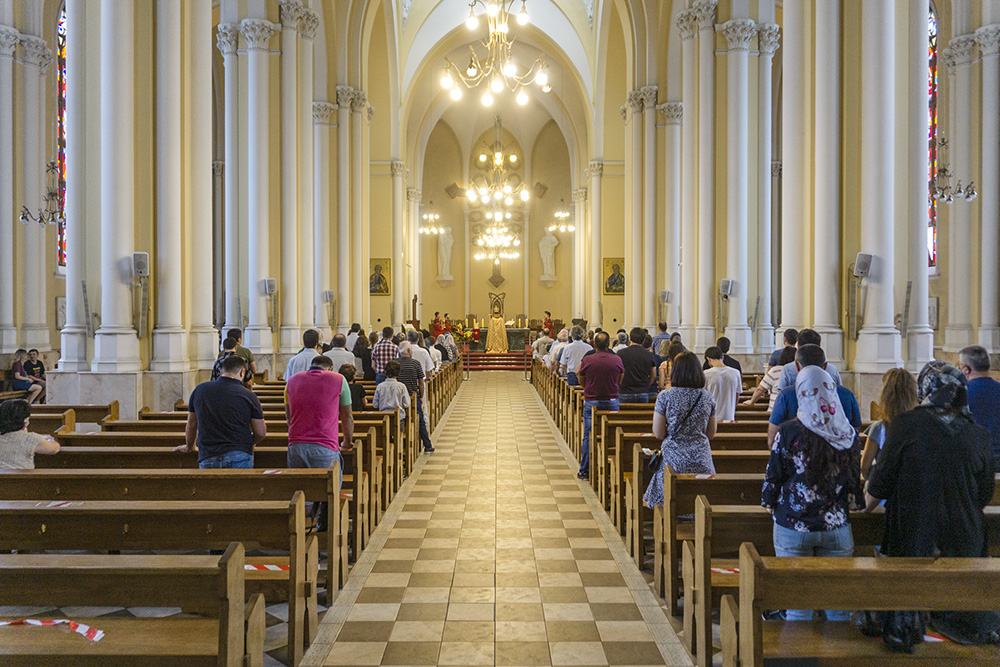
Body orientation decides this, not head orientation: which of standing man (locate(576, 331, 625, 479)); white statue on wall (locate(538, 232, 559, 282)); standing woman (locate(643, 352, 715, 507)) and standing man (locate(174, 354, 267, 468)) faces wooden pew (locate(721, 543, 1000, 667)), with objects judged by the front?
the white statue on wall

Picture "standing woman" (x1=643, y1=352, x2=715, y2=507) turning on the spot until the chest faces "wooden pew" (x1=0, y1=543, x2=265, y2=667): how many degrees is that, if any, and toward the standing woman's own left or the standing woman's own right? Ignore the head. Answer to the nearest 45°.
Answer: approximately 135° to the standing woman's own left

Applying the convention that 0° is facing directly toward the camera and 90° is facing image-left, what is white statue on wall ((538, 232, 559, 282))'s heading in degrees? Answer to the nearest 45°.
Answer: approximately 0°

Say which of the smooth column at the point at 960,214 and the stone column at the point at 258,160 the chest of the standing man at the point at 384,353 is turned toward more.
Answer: the stone column

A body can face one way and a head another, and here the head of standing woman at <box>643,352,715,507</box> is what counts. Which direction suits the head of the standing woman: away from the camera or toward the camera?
away from the camera

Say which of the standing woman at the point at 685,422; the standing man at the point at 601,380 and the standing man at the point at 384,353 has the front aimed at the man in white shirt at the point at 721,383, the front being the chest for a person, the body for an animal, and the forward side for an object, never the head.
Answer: the standing woman

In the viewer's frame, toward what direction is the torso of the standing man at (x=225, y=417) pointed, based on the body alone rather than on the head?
away from the camera

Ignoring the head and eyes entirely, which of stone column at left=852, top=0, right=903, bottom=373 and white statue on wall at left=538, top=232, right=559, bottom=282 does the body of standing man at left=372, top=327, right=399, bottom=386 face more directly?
the white statue on wall

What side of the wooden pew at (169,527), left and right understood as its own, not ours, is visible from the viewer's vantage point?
back

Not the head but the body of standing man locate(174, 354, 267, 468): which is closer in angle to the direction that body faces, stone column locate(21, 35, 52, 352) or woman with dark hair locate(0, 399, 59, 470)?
the stone column

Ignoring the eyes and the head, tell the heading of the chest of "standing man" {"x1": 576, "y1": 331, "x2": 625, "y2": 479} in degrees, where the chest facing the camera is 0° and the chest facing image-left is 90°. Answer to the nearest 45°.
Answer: approximately 180°

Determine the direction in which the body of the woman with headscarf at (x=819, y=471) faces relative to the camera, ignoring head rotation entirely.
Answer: away from the camera
